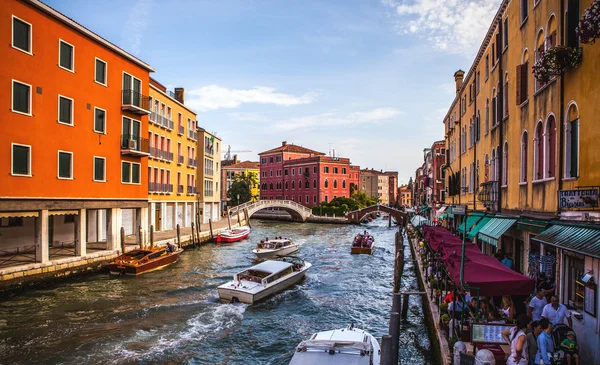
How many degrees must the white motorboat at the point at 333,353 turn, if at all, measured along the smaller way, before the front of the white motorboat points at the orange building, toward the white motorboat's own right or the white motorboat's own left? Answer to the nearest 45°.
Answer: approximately 45° to the white motorboat's own left

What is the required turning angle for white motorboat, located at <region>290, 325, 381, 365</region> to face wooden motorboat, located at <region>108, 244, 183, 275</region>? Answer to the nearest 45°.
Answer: approximately 45° to its left

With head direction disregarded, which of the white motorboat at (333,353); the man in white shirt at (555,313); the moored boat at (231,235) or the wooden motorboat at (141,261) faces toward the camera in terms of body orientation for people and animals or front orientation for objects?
the man in white shirt

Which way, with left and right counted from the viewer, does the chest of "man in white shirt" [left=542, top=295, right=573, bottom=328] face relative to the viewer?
facing the viewer

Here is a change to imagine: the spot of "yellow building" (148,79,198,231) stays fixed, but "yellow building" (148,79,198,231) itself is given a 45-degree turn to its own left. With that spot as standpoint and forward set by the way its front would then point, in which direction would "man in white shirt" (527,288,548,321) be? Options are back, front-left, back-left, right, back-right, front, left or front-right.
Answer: right

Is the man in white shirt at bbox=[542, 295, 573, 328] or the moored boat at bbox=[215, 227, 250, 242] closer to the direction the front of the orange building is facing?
the man in white shirt

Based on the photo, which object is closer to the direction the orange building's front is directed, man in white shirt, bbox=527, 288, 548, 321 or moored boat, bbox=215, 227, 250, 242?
the man in white shirt

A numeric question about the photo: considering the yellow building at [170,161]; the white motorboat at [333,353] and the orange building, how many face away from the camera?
1

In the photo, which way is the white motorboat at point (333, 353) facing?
away from the camera

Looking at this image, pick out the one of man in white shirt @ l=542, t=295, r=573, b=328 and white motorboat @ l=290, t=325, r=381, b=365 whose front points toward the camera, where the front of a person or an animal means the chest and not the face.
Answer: the man in white shirt

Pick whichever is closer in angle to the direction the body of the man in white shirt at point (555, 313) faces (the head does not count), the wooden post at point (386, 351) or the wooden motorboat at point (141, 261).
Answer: the wooden post

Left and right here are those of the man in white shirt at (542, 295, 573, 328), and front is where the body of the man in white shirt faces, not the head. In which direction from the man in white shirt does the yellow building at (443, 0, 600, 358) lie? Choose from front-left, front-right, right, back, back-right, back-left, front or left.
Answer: back

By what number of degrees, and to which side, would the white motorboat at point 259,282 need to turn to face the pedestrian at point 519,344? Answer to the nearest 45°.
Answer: approximately 135° to its right

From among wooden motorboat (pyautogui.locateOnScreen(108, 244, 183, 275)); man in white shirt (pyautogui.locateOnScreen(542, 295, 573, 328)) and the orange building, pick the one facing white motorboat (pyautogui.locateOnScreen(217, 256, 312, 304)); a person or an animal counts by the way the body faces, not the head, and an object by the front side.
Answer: the orange building

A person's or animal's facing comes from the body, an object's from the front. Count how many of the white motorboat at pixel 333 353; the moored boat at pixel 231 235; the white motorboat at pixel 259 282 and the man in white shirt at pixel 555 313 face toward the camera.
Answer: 1
